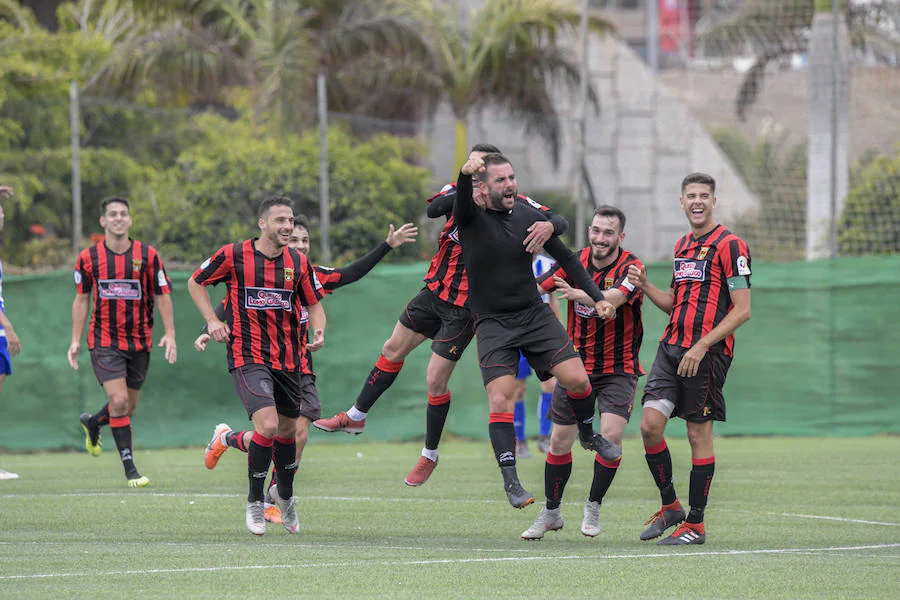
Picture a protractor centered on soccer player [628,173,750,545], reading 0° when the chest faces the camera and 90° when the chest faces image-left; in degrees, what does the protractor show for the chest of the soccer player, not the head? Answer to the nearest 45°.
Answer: approximately 45°

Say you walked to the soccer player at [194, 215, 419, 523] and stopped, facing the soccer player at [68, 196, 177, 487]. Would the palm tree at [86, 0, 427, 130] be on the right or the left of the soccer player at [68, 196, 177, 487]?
right

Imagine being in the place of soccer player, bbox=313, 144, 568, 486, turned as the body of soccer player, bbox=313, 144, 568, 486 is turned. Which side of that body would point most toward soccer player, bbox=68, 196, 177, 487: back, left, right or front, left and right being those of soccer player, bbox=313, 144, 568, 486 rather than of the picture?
right

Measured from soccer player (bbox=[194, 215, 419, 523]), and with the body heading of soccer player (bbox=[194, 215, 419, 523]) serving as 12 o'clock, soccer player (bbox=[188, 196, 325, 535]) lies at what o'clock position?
soccer player (bbox=[188, 196, 325, 535]) is roughly at 2 o'clock from soccer player (bbox=[194, 215, 419, 523]).

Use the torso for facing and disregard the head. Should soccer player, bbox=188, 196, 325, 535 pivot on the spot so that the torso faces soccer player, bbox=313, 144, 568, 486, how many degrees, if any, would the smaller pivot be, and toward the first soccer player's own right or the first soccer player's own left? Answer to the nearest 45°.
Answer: approximately 90° to the first soccer player's own left

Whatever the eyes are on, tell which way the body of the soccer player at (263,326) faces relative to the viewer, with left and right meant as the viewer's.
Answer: facing the viewer and to the right of the viewer

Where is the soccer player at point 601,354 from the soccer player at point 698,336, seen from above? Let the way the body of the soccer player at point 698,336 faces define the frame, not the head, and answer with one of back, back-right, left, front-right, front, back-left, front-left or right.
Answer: right
